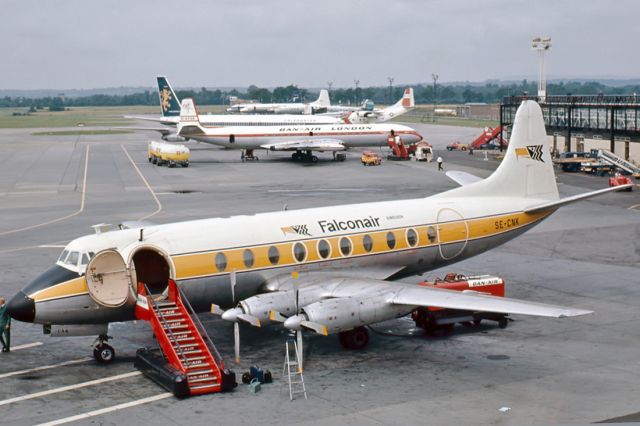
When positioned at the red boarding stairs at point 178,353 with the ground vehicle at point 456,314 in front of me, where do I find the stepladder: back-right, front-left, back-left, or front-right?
front-right

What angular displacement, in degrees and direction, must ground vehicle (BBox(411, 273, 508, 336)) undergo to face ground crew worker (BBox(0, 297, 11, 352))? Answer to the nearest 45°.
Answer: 0° — it already faces them

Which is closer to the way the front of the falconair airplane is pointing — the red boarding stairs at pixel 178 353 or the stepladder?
the red boarding stairs

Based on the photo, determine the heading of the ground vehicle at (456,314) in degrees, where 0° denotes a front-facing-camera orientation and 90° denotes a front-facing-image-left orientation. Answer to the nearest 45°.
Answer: approximately 90°

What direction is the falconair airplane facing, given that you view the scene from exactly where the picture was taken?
facing the viewer and to the left of the viewer

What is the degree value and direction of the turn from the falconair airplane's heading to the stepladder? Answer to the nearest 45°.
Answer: approximately 45° to its left

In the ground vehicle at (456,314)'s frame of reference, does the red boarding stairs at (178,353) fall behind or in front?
in front

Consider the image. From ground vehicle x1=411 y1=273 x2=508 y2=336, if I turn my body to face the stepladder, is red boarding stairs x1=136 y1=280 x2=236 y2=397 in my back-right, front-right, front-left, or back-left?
front-right

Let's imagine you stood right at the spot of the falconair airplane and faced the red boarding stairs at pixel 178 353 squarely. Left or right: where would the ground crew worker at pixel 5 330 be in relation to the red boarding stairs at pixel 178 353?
right

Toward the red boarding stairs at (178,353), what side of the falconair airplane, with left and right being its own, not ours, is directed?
front
